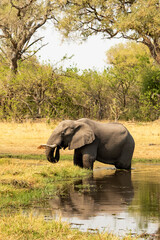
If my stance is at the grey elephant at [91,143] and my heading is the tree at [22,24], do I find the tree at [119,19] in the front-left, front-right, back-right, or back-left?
front-right

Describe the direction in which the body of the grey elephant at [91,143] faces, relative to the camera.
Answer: to the viewer's left

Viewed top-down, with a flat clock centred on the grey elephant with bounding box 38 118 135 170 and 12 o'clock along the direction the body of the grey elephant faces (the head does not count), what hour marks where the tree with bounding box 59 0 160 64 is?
The tree is roughly at 3 o'clock from the grey elephant.

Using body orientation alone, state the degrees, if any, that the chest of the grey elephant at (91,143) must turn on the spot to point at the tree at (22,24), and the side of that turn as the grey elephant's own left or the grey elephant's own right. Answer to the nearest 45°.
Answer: approximately 90° to the grey elephant's own right

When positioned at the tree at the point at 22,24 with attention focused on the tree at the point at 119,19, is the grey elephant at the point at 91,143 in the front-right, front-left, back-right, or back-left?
front-right

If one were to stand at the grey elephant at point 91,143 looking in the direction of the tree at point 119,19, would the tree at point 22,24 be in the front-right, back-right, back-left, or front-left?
front-left
